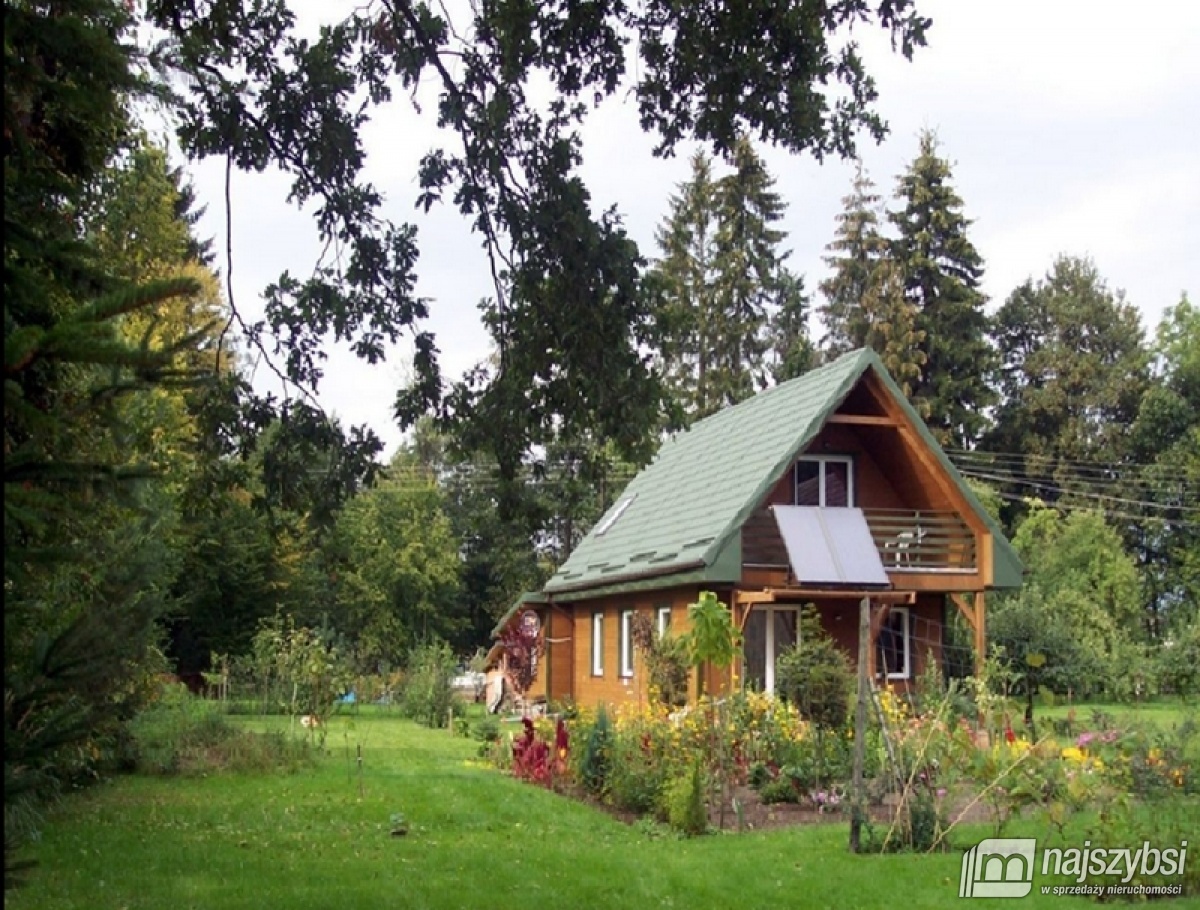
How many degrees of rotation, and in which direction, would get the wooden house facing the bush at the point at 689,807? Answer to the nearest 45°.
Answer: approximately 45° to its right

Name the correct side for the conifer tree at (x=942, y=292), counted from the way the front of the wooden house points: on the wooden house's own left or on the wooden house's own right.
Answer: on the wooden house's own left

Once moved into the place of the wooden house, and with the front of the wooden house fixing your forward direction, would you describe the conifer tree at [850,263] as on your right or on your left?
on your left

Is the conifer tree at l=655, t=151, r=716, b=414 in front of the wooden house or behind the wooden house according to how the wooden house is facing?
behind

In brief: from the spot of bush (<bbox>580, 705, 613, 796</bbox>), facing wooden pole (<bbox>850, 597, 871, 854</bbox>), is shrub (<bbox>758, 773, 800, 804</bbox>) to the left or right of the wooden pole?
left

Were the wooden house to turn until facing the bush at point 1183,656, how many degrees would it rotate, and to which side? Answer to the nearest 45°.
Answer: approximately 90° to its left

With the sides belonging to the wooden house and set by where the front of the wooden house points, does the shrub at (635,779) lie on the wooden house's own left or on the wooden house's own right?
on the wooden house's own right

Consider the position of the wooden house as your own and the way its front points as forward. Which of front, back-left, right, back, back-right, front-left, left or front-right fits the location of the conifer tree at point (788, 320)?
back-left

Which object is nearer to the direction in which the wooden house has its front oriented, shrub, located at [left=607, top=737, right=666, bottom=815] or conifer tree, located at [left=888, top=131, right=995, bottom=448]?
the shrub

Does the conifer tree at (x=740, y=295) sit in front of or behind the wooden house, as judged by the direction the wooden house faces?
behind

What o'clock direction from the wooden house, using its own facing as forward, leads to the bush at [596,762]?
The bush is roughly at 2 o'clock from the wooden house.

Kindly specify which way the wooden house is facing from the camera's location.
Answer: facing the viewer and to the right of the viewer

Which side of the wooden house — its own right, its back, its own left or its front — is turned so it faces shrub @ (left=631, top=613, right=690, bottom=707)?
right

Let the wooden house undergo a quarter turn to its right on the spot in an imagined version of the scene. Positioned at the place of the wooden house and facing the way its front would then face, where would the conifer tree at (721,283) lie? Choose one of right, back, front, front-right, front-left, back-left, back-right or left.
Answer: back-right

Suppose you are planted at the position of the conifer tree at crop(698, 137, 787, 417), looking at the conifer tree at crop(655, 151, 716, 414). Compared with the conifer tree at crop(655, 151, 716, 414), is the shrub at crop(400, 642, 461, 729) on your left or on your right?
left

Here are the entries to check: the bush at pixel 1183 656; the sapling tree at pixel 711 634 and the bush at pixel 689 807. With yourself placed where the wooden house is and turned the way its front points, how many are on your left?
1
